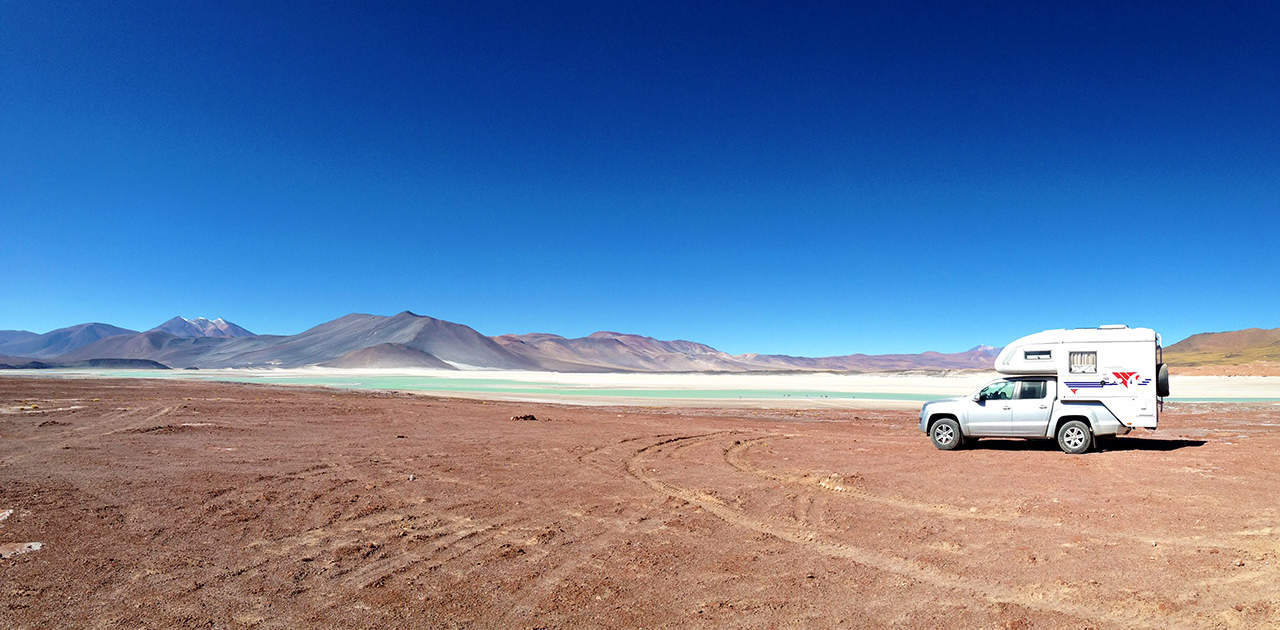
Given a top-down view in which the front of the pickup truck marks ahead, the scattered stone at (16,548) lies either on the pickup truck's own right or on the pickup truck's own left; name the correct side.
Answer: on the pickup truck's own left

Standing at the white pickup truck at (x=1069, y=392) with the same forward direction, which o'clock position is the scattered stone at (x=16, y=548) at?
The scattered stone is roughly at 10 o'clock from the white pickup truck.

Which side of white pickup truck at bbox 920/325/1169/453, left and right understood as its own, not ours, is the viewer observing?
left
